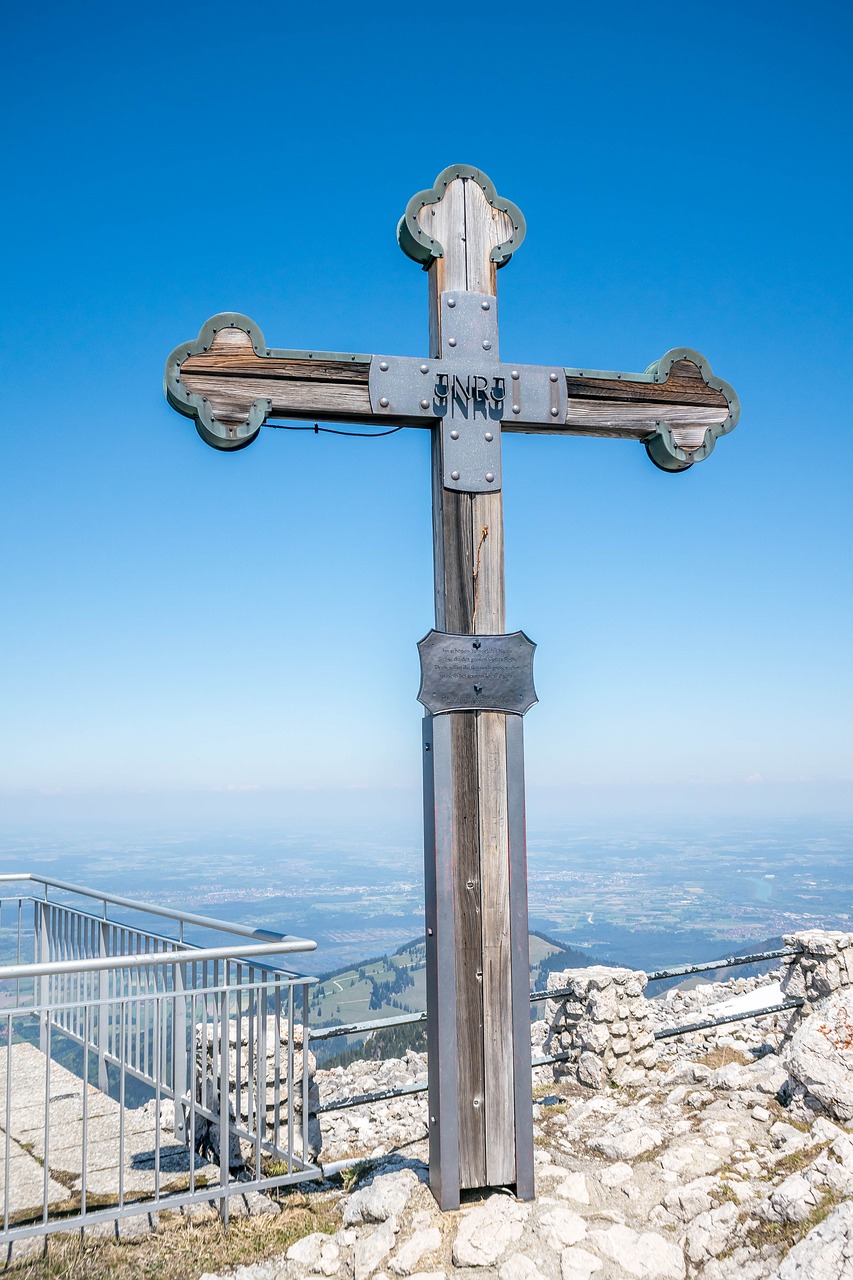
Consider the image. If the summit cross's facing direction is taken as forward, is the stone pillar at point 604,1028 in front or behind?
behind

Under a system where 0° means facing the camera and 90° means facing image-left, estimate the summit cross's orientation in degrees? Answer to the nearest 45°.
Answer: approximately 0°

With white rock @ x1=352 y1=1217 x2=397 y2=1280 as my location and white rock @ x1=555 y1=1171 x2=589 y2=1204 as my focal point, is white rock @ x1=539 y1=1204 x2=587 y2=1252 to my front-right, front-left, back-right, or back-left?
front-right
